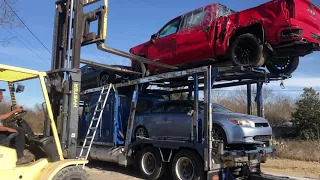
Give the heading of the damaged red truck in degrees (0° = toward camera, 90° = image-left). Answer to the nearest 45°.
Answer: approximately 135°
